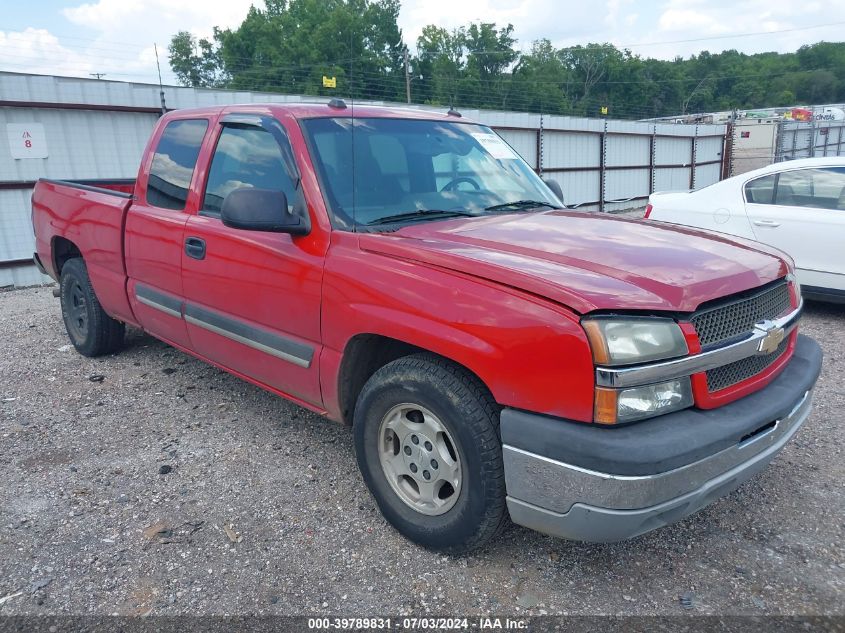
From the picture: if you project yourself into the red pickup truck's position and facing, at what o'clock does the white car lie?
The white car is roughly at 9 o'clock from the red pickup truck.

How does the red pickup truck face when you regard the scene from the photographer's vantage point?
facing the viewer and to the right of the viewer

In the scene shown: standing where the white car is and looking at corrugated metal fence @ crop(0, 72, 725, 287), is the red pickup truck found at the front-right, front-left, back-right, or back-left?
front-left

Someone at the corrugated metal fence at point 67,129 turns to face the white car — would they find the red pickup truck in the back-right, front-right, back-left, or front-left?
front-right

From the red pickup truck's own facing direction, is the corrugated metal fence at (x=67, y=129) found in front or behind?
behind
